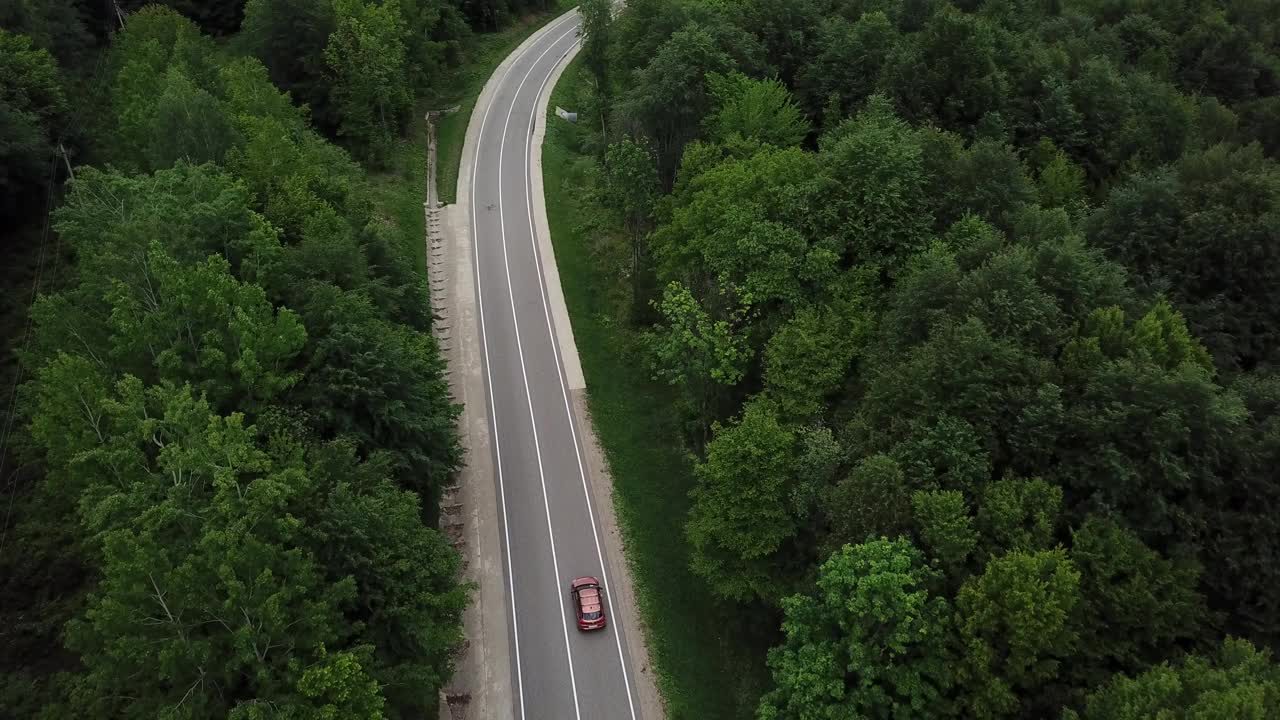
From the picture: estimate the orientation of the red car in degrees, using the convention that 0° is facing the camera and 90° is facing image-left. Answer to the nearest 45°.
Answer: approximately 180°
